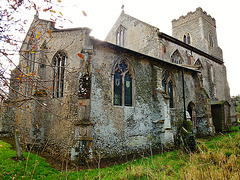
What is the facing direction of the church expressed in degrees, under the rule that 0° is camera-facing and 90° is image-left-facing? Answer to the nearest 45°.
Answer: approximately 315°
